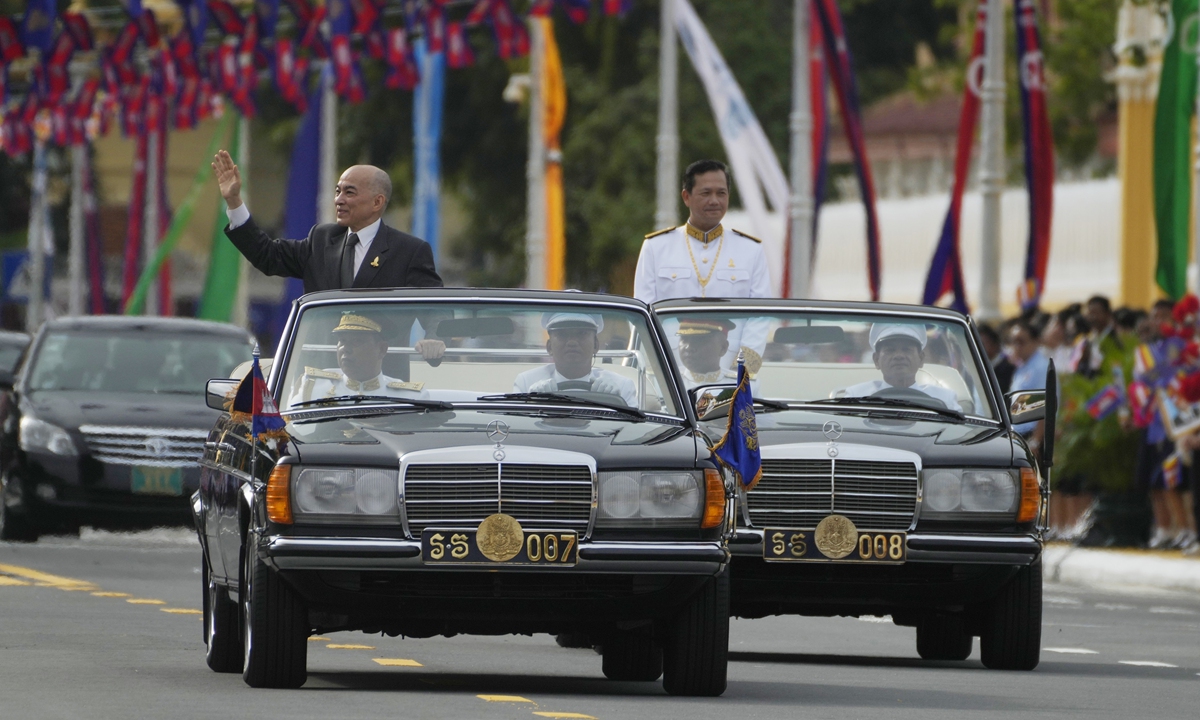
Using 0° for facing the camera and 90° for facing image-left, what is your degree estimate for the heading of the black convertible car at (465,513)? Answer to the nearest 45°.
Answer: approximately 0°

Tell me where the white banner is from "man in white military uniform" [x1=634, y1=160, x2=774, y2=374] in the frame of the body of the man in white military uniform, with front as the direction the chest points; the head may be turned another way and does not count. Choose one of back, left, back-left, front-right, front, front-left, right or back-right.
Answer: back

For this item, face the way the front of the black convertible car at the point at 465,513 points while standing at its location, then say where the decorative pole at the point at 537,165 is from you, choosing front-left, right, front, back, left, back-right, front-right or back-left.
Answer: back

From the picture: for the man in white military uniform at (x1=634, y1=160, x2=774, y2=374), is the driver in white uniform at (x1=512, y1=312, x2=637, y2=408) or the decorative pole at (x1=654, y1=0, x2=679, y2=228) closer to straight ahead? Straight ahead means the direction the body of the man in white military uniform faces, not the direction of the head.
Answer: the driver in white uniform

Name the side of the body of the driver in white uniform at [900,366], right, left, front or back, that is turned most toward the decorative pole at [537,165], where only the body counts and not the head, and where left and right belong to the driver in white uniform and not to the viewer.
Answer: back

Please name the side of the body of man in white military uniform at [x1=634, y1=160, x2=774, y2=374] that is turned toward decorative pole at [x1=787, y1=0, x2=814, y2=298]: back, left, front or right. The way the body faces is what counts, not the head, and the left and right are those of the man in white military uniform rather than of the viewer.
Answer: back

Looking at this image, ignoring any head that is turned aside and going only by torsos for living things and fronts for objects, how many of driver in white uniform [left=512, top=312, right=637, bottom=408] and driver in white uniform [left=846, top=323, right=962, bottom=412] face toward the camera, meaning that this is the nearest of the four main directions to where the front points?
2

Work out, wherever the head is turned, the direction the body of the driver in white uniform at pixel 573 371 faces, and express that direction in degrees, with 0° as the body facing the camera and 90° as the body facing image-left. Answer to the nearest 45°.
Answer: approximately 0°
